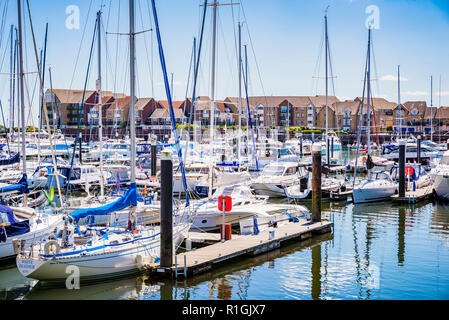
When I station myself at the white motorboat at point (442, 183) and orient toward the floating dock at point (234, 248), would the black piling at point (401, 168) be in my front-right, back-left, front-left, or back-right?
front-right

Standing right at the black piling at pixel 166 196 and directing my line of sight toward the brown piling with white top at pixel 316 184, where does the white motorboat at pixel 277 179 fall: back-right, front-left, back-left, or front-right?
front-left

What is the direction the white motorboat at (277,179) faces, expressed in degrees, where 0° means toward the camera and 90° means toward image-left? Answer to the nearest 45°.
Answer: approximately 45°
